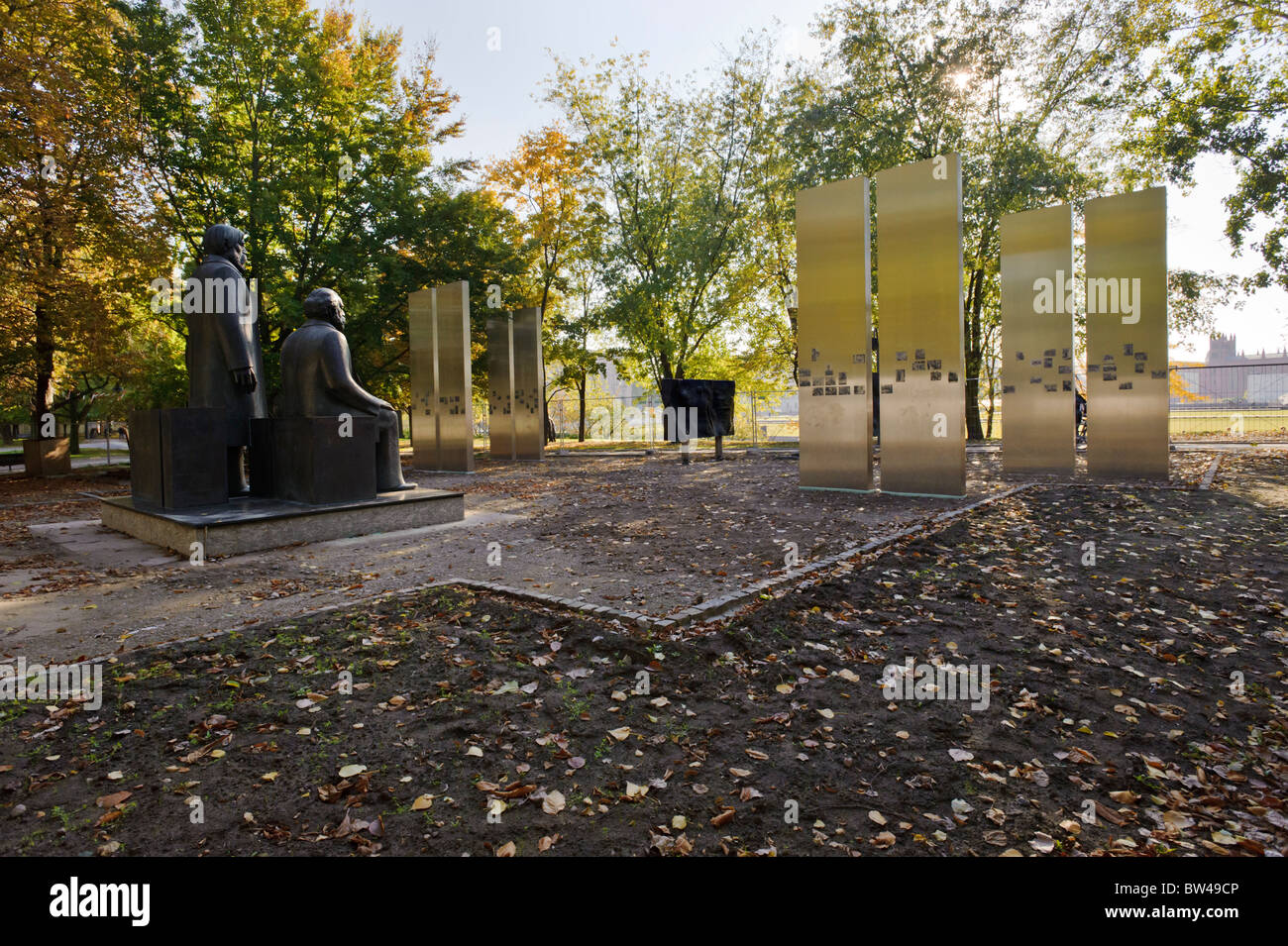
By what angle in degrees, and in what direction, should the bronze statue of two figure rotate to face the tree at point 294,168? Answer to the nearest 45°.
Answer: approximately 45° to its left

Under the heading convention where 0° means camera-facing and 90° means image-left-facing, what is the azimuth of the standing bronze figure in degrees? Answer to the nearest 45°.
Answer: approximately 225°

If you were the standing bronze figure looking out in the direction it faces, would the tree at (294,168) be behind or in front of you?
in front

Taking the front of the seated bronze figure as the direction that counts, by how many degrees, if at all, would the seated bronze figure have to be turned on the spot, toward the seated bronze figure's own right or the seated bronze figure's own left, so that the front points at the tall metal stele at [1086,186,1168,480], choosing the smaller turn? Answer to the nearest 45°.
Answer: approximately 45° to the seated bronze figure's own right

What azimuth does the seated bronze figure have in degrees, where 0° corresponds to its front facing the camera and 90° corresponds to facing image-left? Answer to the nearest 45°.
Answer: approximately 225°

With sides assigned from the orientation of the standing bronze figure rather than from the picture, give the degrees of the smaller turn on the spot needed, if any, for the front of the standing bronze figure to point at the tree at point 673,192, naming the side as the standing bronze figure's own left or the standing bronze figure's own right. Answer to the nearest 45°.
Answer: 0° — it already faces it

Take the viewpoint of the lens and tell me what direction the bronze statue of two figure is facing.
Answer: facing away from the viewer and to the right of the viewer

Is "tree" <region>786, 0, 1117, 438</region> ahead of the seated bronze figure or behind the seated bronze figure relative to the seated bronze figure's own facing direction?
ahead

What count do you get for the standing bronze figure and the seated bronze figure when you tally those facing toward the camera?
0
